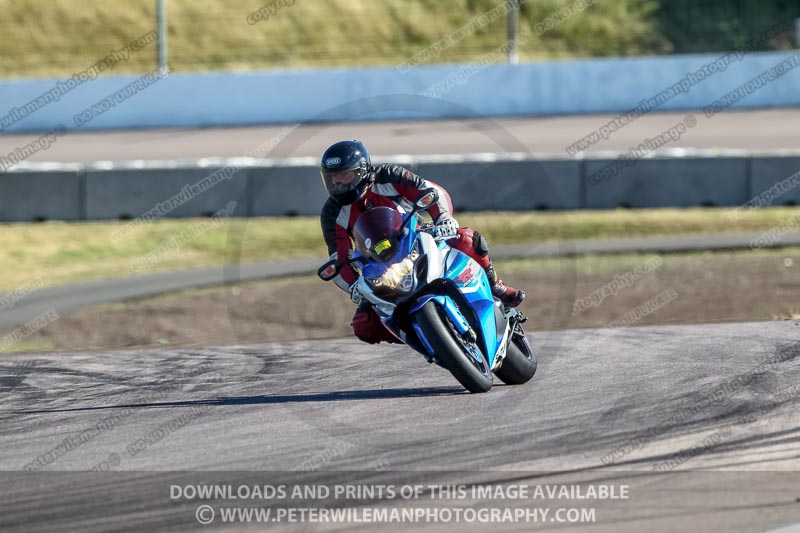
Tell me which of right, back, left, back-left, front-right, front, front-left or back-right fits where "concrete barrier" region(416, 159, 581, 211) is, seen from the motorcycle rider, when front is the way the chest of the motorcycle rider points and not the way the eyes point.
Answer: back-right

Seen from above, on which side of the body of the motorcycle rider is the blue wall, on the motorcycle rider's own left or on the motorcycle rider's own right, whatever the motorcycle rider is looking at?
on the motorcycle rider's own right

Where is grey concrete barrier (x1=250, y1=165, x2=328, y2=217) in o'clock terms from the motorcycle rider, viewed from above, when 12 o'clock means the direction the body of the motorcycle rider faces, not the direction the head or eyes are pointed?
The grey concrete barrier is roughly at 4 o'clock from the motorcycle rider.

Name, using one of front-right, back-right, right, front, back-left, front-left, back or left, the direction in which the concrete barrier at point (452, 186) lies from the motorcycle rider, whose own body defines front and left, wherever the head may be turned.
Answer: back-right

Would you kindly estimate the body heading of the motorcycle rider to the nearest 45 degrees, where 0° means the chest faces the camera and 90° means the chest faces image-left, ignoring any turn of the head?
approximately 45°
